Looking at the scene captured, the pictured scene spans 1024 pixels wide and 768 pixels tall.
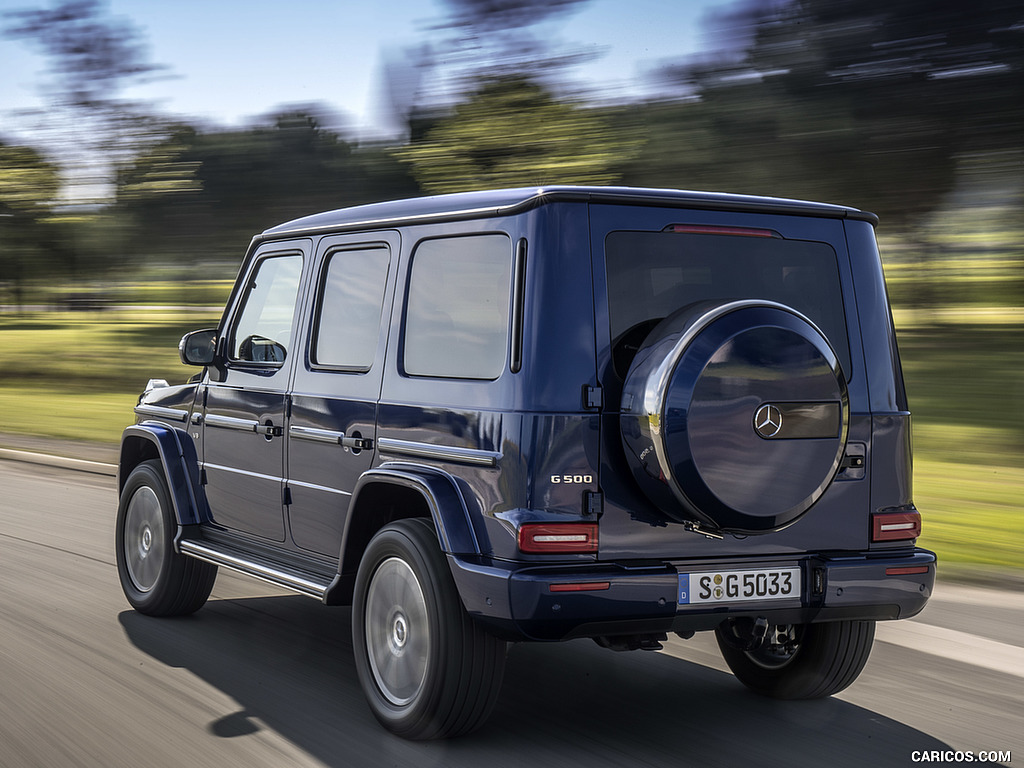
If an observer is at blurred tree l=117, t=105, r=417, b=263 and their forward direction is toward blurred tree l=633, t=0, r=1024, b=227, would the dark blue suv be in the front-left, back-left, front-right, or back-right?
front-right

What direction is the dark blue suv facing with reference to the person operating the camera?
facing away from the viewer and to the left of the viewer

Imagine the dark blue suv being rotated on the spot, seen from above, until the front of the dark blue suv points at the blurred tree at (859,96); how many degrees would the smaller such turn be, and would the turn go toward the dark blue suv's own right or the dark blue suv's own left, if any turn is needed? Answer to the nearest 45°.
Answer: approximately 45° to the dark blue suv's own right

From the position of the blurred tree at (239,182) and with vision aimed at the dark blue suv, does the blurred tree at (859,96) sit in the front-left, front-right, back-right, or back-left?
front-left

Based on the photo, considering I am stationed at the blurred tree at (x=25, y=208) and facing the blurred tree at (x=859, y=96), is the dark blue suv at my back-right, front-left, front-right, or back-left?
front-right

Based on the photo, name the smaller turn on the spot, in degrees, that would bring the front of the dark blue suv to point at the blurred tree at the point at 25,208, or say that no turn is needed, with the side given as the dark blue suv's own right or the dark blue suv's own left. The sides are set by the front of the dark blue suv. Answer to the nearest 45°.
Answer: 0° — it already faces it

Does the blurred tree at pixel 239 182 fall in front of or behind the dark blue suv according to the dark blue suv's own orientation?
in front

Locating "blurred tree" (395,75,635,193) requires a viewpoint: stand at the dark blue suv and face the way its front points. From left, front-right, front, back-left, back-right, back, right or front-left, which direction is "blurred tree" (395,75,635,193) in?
front-right

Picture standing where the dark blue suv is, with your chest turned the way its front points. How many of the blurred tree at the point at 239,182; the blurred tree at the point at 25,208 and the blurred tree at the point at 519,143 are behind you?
0
